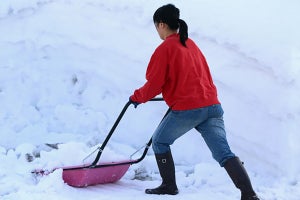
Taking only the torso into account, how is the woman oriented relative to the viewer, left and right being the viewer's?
facing away from the viewer and to the left of the viewer

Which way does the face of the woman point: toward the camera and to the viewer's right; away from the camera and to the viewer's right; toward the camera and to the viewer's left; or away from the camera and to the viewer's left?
away from the camera and to the viewer's left
